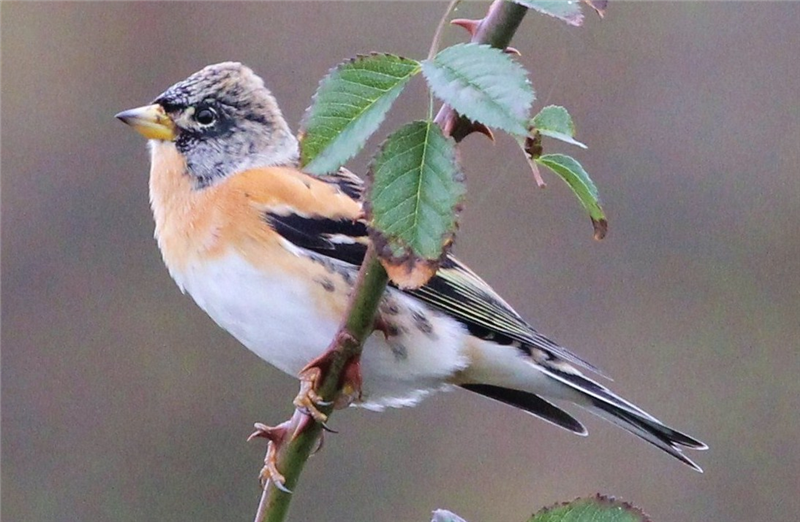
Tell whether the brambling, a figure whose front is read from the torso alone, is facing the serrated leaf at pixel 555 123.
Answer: no

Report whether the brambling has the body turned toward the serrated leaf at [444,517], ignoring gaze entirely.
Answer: no

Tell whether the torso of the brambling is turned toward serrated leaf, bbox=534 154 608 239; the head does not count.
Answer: no

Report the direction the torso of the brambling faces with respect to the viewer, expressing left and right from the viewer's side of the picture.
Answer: facing to the left of the viewer

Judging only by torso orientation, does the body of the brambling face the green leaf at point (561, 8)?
no
